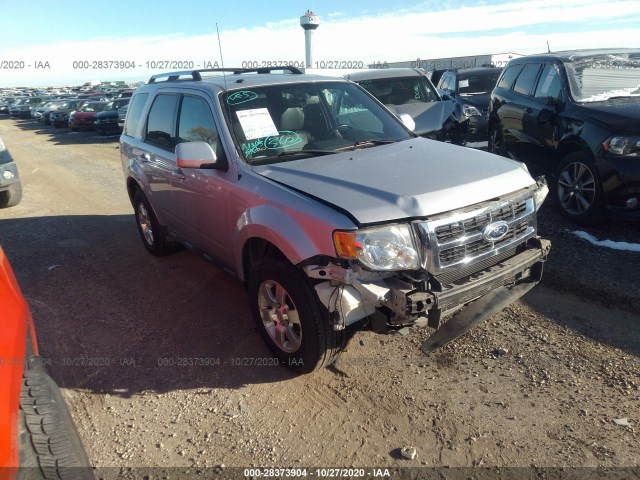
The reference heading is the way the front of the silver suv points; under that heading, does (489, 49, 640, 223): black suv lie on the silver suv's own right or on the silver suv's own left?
on the silver suv's own left

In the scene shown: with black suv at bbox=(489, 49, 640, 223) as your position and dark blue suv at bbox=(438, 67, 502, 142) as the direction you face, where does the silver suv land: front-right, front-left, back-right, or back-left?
back-left

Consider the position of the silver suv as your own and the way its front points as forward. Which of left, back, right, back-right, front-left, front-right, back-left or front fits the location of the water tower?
back-left

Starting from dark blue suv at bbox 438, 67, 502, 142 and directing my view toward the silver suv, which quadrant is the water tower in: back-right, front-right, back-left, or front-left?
back-right

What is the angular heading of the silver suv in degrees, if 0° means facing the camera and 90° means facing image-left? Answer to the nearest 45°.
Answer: approximately 315°

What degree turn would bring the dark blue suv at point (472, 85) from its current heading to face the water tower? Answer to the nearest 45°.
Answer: approximately 180°

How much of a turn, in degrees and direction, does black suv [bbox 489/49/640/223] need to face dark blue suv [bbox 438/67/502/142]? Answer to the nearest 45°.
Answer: approximately 135° to its left

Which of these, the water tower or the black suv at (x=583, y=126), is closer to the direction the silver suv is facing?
the black suv
